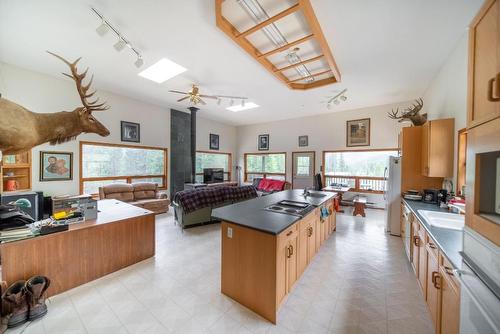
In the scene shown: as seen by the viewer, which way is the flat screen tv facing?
toward the camera

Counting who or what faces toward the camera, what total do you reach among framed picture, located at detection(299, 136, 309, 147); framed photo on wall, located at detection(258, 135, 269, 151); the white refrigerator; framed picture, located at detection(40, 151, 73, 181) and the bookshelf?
4

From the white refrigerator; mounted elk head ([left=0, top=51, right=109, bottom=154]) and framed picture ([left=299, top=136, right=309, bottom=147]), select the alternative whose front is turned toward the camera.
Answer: the framed picture

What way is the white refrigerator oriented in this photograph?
to the viewer's left

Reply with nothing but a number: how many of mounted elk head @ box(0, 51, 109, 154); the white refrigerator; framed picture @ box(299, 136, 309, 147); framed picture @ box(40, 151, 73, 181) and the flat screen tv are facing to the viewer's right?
1

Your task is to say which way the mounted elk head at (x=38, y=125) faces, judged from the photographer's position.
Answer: facing to the right of the viewer

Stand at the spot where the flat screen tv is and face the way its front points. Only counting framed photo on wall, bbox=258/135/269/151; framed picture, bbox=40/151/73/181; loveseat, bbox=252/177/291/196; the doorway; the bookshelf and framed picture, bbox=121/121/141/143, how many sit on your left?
3

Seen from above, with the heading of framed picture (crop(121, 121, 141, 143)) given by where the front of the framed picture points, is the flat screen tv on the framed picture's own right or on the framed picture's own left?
on the framed picture's own left

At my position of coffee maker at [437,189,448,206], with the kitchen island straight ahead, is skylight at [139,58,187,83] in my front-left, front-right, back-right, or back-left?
front-right

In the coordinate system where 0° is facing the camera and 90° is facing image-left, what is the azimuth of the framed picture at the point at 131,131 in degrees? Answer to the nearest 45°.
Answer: approximately 315°

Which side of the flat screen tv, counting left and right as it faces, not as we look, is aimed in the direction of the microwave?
front

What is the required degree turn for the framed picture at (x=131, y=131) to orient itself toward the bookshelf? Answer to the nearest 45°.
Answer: approximately 135° to its right

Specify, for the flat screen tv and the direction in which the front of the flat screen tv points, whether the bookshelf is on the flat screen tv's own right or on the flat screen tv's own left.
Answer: on the flat screen tv's own right

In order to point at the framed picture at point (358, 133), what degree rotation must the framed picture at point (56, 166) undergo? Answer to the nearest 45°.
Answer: approximately 45° to its left

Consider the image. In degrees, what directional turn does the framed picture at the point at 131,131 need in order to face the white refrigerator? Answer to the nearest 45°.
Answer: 0° — it already faces it
